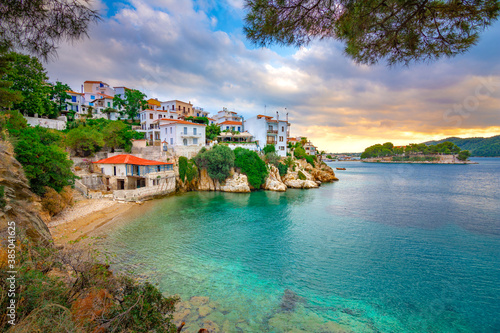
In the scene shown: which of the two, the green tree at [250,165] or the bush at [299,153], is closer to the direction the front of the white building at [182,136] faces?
the green tree

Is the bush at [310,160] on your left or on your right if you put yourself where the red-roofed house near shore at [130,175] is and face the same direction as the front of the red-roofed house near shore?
on your left

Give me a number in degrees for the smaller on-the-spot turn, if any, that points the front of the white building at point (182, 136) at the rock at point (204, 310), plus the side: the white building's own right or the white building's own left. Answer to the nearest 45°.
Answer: approximately 45° to the white building's own right

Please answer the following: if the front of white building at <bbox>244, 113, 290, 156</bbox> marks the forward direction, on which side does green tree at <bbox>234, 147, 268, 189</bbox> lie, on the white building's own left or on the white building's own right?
on the white building's own right

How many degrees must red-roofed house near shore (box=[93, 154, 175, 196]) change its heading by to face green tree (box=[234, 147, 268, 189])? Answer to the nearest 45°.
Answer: approximately 45° to its left

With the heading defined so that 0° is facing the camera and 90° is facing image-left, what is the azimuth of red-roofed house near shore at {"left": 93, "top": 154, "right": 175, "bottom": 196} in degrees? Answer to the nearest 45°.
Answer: approximately 315°

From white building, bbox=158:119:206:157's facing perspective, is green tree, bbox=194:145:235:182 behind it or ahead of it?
ahead

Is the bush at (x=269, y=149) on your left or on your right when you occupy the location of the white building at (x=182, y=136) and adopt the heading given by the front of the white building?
on your left

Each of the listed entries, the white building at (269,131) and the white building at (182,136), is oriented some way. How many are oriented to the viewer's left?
0

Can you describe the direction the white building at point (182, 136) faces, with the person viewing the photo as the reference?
facing the viewer and to the right of the viewer

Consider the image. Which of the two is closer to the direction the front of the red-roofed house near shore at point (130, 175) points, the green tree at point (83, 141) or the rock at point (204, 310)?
the rock
